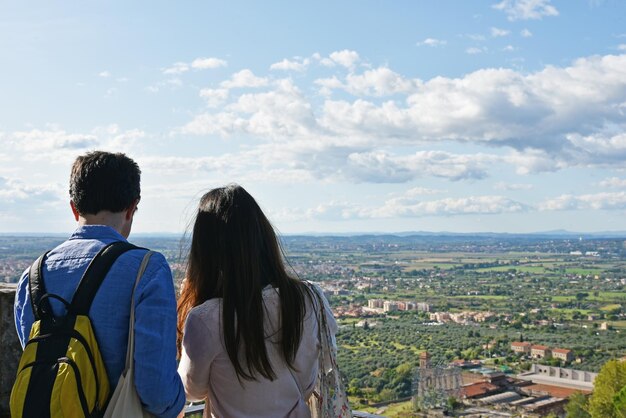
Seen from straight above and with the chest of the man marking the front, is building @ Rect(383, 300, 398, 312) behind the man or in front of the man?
in front

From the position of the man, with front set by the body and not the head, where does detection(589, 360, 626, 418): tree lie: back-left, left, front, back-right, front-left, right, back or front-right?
front-right

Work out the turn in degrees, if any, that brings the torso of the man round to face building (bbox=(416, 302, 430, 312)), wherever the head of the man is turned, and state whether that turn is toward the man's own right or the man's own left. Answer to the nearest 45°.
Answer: approximately 45° to the man's own right

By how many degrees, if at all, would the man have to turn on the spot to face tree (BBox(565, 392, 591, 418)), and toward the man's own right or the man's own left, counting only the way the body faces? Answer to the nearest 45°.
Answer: approximately 45° to the man's own right

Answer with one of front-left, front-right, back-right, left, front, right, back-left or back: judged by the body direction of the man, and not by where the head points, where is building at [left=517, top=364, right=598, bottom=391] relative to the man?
front-right

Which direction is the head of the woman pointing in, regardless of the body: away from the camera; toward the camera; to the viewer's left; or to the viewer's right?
away from the camera

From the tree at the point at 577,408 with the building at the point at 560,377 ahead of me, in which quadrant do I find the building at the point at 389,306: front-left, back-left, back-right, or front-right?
front-left

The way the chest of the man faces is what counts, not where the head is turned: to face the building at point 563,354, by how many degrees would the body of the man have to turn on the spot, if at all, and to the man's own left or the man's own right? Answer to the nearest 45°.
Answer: approximately 45° to the man's own right

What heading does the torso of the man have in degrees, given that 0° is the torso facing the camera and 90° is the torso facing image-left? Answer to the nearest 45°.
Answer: approximately 180°
